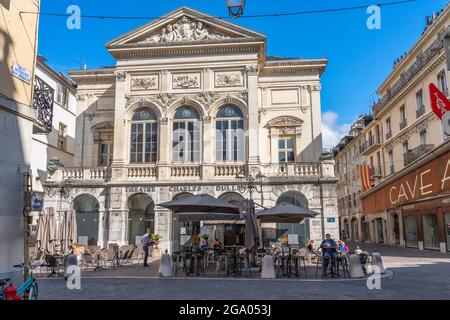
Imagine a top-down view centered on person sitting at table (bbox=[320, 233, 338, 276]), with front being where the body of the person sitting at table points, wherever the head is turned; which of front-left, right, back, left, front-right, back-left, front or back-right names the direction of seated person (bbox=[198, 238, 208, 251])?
back-right

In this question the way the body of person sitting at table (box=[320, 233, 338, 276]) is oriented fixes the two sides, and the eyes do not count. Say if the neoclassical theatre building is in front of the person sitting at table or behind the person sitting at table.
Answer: behind

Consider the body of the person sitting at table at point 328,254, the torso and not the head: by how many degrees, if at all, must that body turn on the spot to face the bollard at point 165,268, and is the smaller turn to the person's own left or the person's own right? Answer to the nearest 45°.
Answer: approximately 90° to the person's own right

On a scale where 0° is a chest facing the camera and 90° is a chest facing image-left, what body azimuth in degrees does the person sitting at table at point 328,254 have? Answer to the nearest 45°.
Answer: approximately 0°

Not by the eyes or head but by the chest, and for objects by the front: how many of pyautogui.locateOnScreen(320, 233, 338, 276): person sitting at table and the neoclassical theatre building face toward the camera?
2

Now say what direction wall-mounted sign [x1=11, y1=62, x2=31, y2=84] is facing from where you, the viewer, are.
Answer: facing the viewer and to the right of the viewer

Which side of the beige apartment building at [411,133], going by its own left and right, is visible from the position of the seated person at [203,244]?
front

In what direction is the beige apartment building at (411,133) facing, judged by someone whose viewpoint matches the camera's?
facing the viewer and to the left of the viewer

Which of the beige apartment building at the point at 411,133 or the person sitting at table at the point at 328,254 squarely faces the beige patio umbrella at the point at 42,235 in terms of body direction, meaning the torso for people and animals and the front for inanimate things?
the beige apartment building

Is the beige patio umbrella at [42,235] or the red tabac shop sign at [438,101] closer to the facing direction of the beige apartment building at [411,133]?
the beige patio umbrella

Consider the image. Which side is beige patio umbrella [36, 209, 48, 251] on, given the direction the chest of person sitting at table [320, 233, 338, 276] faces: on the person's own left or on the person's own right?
on the person's own right
